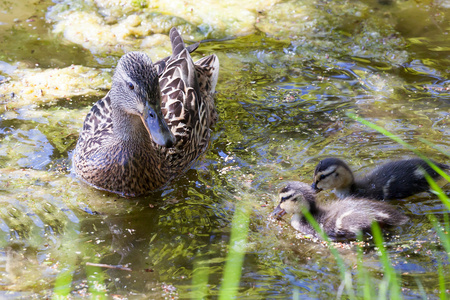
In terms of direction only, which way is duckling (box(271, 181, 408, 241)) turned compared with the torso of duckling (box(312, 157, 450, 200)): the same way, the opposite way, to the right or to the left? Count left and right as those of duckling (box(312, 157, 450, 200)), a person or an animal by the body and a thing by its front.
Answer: the same way

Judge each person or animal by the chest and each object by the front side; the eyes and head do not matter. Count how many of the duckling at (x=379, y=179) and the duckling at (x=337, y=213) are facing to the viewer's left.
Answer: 2

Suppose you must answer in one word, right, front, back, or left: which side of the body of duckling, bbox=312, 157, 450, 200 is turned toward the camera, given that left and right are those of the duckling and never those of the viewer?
left

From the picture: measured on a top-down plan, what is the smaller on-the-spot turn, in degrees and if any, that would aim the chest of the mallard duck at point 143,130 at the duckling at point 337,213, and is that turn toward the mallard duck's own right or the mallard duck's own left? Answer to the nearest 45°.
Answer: approximately 90° to the mallard duck's own left

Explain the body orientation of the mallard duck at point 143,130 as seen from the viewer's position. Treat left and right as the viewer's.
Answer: facing the viewer and to the left of the viewer

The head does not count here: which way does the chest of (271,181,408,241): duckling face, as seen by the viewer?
to the viewer's left

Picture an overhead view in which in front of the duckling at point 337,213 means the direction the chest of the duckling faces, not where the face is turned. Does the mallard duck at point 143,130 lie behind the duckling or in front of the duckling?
in front

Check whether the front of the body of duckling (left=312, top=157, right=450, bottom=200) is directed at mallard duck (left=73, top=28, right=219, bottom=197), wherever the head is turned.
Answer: yes

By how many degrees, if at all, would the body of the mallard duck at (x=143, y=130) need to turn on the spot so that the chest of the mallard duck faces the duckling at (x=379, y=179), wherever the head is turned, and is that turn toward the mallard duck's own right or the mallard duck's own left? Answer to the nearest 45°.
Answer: approximately 135° to the mallard duck's own left
